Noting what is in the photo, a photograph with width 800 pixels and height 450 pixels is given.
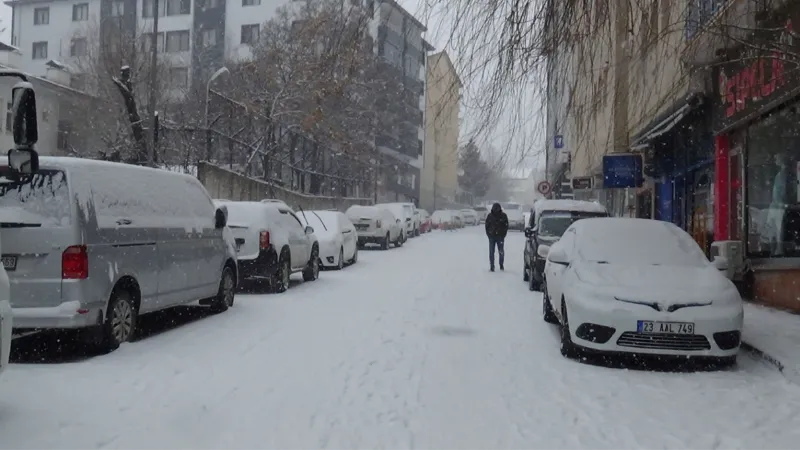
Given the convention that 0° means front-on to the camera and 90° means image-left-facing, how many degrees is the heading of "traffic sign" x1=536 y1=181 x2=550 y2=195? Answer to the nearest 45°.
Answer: approximately 0°

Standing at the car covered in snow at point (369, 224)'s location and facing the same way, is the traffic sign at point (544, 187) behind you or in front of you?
in front

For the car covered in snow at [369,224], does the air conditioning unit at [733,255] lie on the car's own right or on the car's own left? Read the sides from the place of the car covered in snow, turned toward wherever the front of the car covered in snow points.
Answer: on the car's own right

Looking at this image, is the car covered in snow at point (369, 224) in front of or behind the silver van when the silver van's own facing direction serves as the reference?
in front

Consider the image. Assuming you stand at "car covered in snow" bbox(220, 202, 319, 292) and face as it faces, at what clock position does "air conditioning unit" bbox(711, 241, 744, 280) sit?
The air conditioning unit is roughly at 2 o'clock from the car covered in snow.

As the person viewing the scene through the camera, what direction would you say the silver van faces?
facing away from the viewer and to the right of the viewer

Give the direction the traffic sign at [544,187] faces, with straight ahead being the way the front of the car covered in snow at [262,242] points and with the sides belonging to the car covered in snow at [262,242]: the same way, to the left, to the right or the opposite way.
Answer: the opposite way

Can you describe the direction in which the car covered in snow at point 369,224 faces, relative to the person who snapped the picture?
facing away from the viewer and to the right of the viewer

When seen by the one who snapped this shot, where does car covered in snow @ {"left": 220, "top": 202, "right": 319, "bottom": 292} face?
facing away from the viewer and to the right of the viewer

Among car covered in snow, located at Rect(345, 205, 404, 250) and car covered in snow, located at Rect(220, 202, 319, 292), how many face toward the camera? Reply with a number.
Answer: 0
